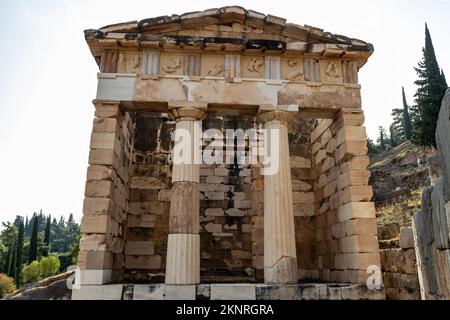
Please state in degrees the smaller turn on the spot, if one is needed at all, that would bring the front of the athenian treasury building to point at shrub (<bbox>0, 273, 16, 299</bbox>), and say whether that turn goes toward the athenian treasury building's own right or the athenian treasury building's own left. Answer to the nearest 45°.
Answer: approximately 135° to the athenian treasury building's own right

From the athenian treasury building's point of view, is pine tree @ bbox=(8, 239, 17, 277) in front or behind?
behind

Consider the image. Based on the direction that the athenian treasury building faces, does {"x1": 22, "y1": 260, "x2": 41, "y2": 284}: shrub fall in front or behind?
behind

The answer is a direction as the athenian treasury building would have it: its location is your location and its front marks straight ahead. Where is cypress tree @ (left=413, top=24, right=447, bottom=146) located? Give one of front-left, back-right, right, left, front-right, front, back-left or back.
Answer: back-left

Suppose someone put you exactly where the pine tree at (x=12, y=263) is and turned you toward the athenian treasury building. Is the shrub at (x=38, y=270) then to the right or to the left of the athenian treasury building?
left

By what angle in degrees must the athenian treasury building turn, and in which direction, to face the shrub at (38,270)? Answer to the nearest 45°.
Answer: approximately 135° to its right

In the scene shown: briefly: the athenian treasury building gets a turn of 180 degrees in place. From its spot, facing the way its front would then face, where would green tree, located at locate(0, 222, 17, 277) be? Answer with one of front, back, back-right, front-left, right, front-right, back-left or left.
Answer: front-left

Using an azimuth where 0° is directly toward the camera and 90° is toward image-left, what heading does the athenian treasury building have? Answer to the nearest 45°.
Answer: approximately 0°

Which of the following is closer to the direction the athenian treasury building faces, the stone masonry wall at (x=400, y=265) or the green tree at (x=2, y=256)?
the stone masonry wall
